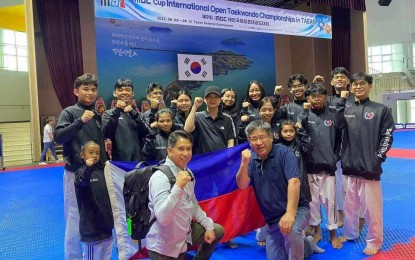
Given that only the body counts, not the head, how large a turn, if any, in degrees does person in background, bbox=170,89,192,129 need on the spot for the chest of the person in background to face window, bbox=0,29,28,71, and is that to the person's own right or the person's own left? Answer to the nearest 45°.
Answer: approximately 135° to the person's own right

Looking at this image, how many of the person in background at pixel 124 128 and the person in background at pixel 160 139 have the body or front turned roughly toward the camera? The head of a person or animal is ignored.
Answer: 2

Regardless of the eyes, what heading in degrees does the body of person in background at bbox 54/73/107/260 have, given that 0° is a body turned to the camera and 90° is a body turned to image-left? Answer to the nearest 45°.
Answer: approximately 315°

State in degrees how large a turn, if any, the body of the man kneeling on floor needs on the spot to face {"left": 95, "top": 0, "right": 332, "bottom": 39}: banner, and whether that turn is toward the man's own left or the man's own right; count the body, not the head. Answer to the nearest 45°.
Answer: approximately 135° to the man's own left

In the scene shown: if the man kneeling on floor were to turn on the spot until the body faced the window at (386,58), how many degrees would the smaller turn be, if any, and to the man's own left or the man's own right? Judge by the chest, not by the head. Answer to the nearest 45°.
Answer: approximately 90° to the man's own left

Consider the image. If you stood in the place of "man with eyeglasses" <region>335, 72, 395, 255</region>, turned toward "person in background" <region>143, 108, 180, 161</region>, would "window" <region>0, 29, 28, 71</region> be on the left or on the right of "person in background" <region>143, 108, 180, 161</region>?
right

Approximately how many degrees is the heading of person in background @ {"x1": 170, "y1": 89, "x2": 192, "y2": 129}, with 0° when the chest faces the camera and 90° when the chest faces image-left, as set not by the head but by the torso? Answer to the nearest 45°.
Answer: approximately 0°
